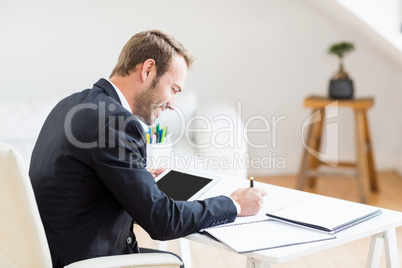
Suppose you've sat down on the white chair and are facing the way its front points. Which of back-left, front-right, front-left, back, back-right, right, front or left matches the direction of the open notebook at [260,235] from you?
front-right

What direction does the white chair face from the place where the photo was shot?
facing away from the viewer and to the right of the viewer

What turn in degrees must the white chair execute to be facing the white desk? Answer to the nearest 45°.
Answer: approximately 45° to its right

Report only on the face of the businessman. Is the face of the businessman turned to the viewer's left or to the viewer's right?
to the viewer's right

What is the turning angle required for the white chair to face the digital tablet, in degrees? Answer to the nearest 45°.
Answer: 0° — it already faces it

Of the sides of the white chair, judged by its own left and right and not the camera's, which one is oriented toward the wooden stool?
front

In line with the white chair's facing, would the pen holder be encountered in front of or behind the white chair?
in front

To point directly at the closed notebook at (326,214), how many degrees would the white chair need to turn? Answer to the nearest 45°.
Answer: approximately 45° to its right

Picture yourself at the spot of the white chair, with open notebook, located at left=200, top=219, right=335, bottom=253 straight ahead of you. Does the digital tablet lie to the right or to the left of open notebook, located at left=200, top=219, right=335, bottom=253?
left

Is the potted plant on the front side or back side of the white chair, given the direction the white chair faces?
on the front side
